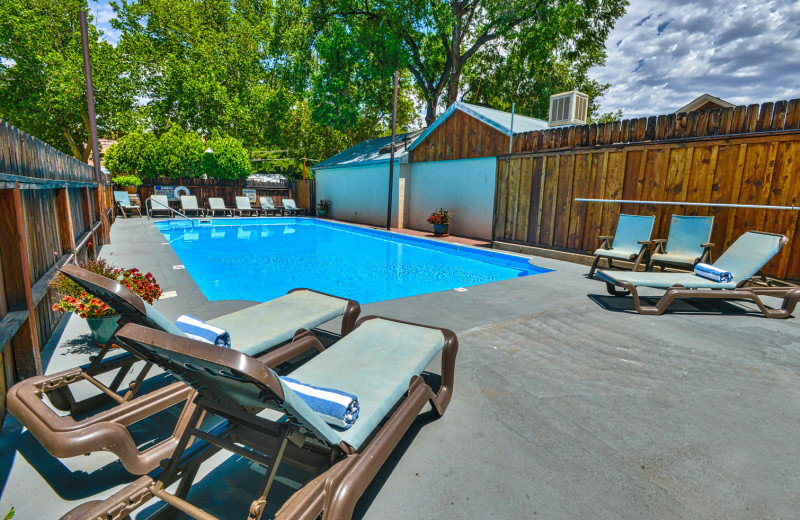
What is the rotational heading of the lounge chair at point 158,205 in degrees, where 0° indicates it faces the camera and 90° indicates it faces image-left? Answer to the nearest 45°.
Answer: approximately 0°

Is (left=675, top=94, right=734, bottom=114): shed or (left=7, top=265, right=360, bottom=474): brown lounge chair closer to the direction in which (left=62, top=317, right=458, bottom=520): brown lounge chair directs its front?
the shed

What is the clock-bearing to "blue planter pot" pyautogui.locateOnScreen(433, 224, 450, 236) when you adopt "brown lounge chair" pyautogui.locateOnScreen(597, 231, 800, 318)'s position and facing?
The blue planter pot is roughly at 1 o'clock from the brown lounge chair.

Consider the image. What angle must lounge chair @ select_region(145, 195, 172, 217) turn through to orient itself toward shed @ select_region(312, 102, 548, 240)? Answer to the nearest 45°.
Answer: approximately 45° to its left

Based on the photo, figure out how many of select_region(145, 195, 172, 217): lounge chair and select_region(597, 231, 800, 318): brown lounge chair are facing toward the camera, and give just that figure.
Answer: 1

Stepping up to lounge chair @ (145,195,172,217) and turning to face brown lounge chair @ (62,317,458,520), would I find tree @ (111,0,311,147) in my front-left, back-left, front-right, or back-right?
back-left

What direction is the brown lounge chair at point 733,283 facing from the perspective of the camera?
to the viewer's left
